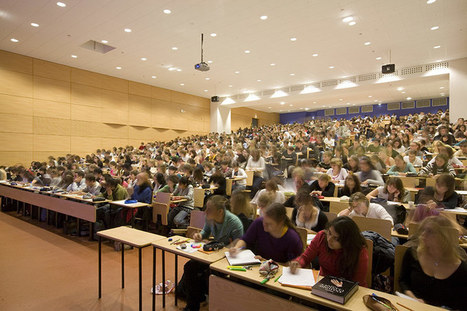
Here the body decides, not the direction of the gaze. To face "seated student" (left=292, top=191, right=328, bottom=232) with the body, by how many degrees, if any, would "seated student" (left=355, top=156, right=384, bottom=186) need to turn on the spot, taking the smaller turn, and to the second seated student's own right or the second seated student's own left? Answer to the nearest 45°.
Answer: approximately 45° to the second seated student's own left

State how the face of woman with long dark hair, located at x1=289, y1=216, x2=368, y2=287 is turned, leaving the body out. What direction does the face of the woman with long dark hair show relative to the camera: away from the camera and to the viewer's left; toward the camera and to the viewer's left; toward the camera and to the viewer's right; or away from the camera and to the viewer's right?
toward the camera and to the viewer's left

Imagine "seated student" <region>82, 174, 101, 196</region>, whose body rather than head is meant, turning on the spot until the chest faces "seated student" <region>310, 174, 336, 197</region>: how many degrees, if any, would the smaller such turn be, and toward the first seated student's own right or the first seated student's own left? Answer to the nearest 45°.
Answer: approximately 90° to the first seated student's own left

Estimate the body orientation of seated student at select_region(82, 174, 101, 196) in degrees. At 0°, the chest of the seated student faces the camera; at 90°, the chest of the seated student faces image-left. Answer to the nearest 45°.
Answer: approximately 45°

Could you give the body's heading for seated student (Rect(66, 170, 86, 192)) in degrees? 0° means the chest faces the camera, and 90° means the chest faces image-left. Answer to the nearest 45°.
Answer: approximately 45°

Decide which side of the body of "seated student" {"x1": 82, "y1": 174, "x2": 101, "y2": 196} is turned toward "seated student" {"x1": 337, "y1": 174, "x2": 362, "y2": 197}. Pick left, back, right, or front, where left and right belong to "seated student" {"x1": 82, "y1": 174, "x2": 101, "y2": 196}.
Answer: left

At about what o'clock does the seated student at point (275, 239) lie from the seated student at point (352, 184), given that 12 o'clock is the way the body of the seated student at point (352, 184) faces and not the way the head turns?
the seated student at point (275, 239) is roughly at 11 o'clock from the seated student at point (352, 184).

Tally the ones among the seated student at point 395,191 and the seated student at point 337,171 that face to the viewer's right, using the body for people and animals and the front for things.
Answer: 0

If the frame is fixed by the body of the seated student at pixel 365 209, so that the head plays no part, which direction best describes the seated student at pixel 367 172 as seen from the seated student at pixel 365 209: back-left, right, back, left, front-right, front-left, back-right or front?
back-right

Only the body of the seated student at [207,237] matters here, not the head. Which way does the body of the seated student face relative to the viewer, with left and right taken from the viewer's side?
facing the viewer and to the left of the viewer

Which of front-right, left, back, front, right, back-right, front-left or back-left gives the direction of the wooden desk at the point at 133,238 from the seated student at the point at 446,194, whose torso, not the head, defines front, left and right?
front

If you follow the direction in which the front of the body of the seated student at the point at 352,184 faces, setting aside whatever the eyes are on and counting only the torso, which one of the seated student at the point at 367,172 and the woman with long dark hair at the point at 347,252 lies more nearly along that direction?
the woman with long dark hair
